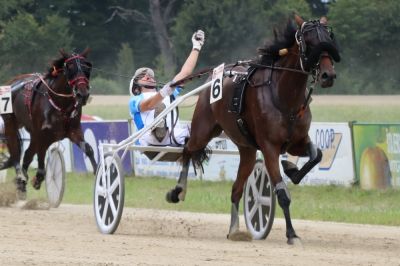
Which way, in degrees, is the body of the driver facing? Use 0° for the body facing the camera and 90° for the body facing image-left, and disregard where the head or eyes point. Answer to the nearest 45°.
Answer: approximately 315°

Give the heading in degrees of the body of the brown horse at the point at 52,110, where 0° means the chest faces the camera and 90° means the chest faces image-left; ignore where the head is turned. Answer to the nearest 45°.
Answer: approximately 315°

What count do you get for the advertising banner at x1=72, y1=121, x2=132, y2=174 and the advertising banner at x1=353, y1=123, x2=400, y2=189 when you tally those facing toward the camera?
2

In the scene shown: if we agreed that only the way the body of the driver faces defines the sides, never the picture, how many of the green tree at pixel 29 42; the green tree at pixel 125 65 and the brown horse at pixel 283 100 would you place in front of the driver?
1
